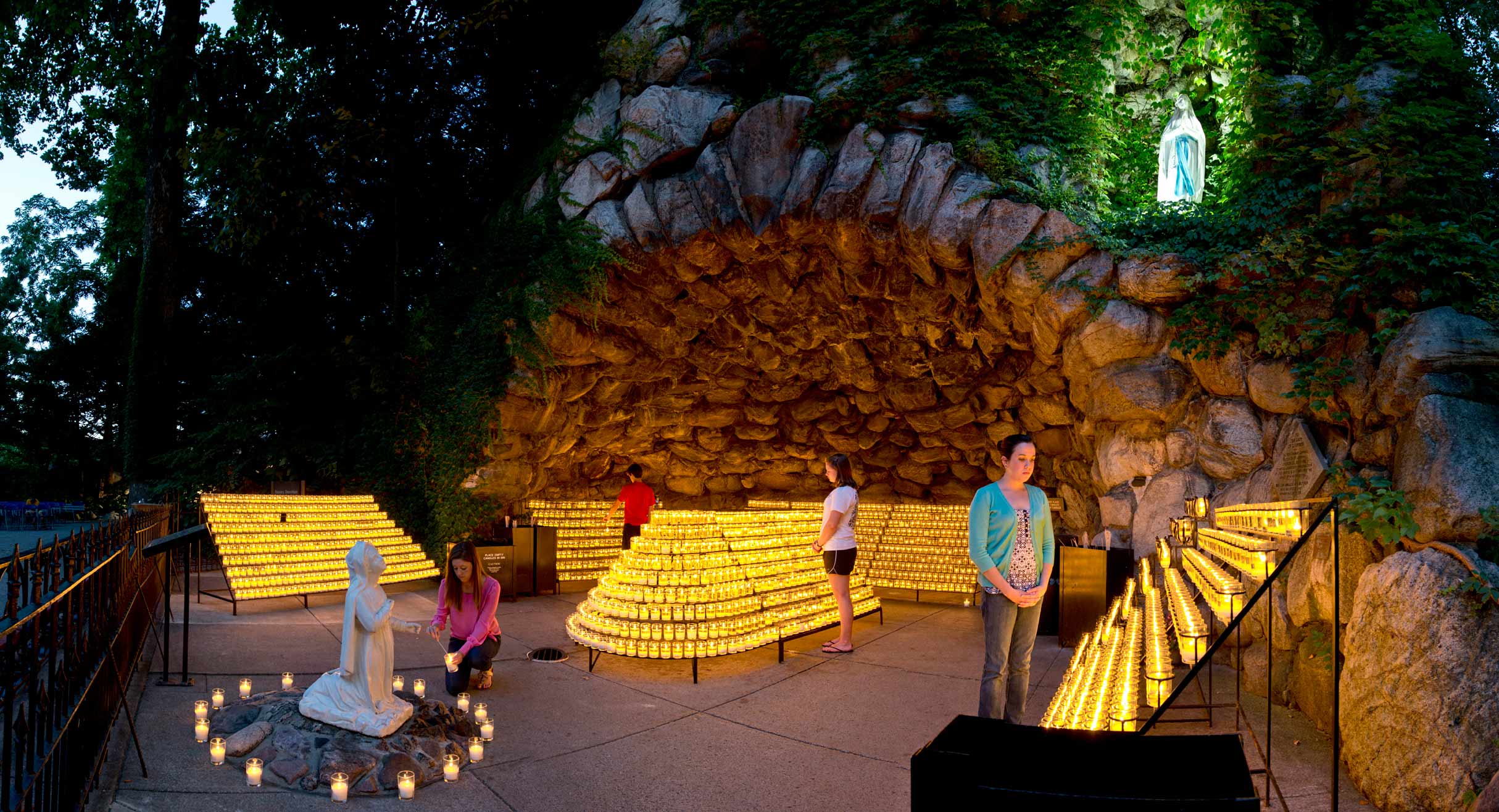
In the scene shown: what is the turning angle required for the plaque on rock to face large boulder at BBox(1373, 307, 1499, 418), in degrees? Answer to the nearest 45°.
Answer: approximately 90° to its left

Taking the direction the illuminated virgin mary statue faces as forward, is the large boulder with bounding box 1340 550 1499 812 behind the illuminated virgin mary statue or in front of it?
in front

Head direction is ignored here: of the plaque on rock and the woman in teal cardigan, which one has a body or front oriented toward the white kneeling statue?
the plaque on rock

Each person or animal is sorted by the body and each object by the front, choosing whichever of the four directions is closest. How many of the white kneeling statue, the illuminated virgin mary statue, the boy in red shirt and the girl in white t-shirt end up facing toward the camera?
1

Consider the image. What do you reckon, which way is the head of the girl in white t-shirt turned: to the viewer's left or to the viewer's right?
to the viewer's left

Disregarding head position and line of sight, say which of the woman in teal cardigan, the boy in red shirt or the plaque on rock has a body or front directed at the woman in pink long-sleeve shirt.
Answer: the plaque on rock

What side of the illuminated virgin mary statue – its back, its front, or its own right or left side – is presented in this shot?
front

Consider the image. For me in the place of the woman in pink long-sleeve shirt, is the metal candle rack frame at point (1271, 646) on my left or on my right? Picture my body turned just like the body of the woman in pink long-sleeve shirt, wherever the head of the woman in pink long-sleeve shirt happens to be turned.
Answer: on my left

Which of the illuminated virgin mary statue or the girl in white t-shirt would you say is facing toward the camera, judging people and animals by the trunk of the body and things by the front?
the illuminated virgin mary statue

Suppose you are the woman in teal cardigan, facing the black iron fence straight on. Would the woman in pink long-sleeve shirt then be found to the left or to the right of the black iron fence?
right

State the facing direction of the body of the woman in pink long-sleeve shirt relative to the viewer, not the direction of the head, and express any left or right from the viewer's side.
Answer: facing the viewer and to the left of the viewer

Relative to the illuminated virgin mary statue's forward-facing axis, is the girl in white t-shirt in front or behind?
in front

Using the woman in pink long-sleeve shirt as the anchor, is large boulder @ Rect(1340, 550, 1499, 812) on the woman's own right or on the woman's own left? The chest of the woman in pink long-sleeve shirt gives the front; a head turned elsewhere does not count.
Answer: on the woman's own left

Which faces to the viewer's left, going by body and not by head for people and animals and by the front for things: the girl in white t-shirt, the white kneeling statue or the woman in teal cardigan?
the girl in white t-shirt

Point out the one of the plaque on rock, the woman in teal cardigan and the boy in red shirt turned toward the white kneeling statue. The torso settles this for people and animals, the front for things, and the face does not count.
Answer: the plaque on rock

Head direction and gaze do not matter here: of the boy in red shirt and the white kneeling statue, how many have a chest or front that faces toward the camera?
0

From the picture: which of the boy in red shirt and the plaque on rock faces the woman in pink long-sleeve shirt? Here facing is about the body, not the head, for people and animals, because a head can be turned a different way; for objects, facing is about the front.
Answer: the plaque on rock

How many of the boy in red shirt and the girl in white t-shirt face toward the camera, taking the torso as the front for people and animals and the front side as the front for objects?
0

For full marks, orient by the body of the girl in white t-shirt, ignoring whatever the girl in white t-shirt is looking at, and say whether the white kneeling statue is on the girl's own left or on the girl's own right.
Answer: on the girl's own left

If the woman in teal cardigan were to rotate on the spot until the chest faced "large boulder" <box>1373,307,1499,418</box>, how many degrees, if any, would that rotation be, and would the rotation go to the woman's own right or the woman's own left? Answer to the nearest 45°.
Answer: approximately 90° to the woman's own left

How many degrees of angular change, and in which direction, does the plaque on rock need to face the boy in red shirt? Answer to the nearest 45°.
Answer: approximately 45° to its right
